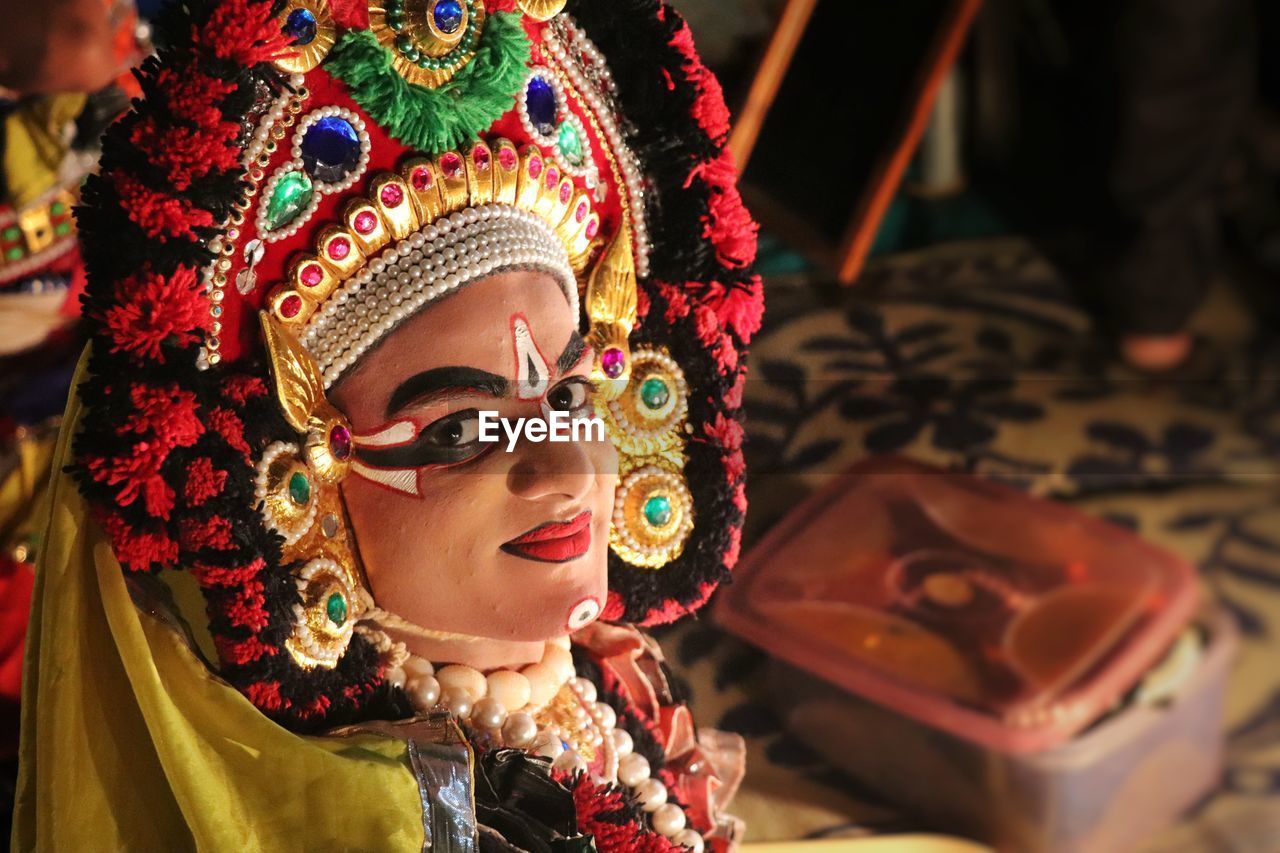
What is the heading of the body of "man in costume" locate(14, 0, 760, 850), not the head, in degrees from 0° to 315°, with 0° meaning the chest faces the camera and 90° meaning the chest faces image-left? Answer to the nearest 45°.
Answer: approximately 315°

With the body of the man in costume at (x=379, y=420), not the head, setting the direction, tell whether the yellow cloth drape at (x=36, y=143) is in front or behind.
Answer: behind

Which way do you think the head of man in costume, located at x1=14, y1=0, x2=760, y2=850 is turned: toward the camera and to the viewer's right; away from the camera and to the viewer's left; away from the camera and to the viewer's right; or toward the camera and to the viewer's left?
toward the camera and to the viewer's right
